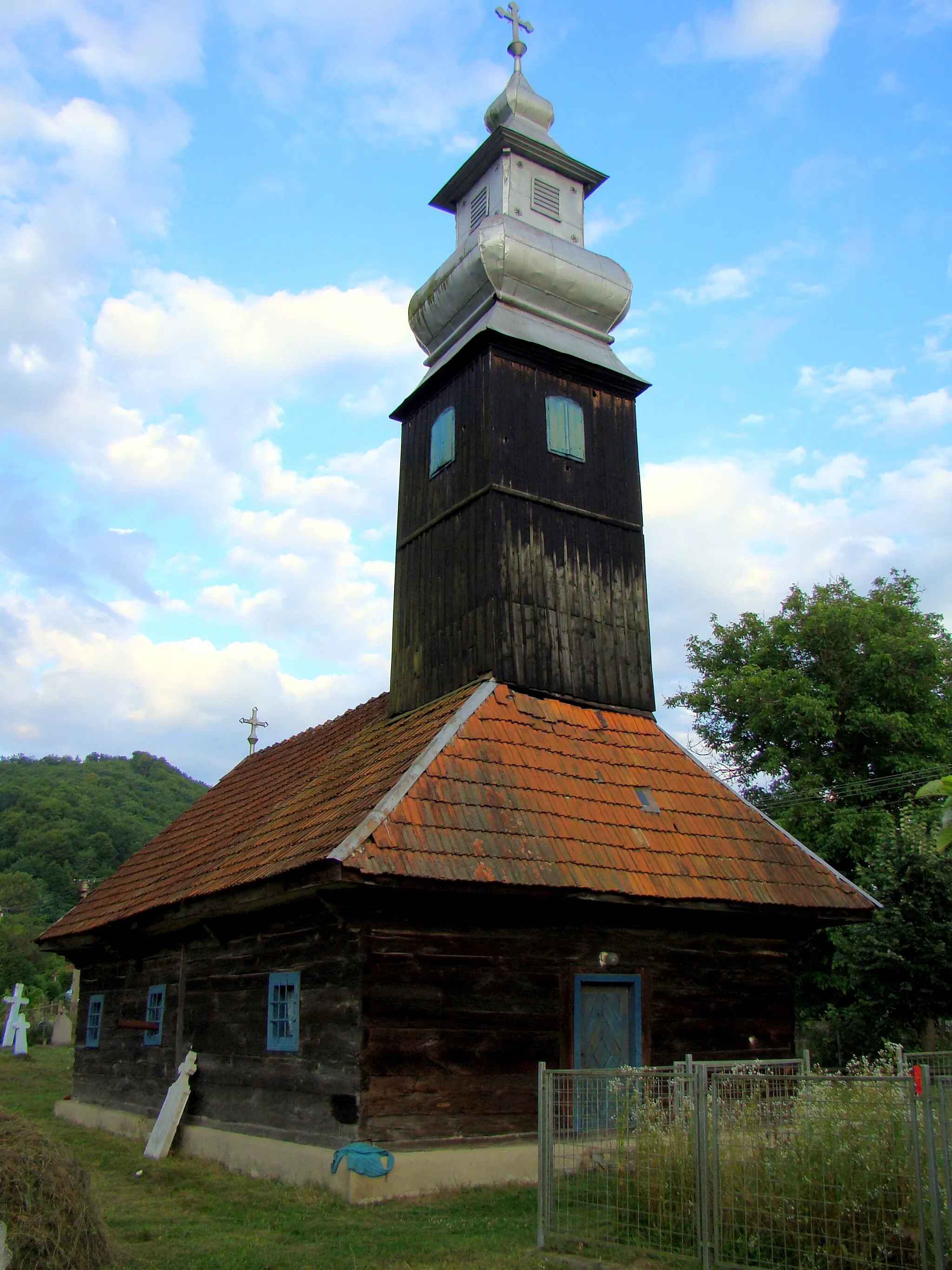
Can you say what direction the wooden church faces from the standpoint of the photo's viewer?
facing the viewer and to the right of the viewer

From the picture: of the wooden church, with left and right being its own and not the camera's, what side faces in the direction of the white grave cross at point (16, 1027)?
back

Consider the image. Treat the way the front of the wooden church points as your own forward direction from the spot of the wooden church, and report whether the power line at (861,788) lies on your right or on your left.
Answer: on your left

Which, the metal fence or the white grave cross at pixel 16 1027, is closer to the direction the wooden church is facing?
the metal fence

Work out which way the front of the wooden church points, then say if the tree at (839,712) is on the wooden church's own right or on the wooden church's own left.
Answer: on the wooden church's own left

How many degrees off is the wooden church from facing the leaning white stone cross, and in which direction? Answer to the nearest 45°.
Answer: approximately 135° to its right

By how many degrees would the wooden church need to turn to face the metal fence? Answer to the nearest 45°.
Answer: approximately 45° to its right
